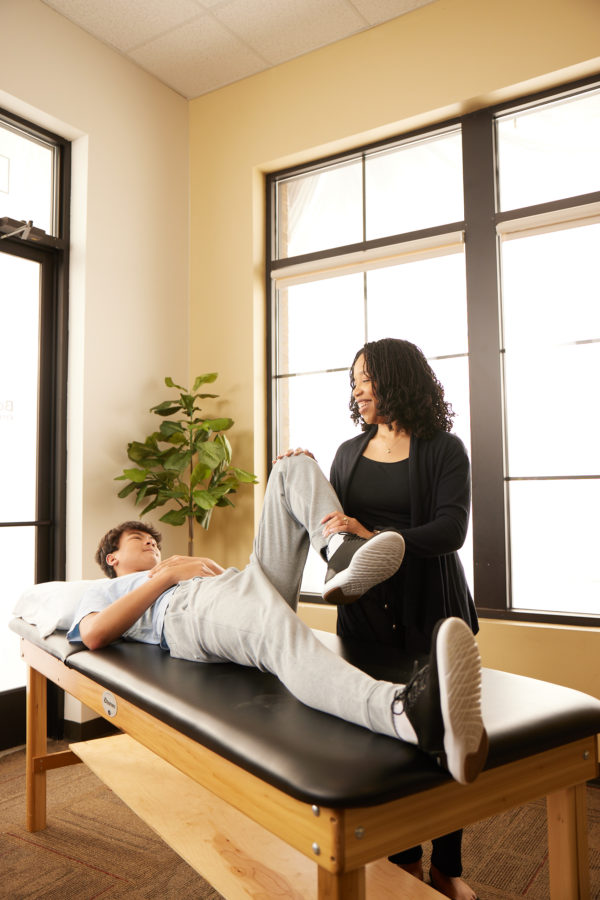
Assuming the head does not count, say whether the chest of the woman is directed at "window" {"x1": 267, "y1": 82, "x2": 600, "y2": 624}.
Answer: no

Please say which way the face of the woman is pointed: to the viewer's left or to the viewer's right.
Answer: to the viewer's left

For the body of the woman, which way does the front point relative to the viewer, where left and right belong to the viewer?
facing the viewer and to the left of the viewer

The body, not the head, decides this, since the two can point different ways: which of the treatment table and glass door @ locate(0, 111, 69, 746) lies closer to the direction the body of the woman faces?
the treatment table

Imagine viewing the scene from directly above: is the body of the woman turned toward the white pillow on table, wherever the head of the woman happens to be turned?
no

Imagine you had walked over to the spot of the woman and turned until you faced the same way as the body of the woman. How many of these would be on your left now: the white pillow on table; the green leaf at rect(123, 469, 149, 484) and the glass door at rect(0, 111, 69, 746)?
0

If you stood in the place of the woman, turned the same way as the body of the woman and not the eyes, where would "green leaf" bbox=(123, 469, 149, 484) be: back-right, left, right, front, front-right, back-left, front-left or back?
right

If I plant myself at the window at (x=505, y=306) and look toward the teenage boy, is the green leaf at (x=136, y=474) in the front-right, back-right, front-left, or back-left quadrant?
front-right

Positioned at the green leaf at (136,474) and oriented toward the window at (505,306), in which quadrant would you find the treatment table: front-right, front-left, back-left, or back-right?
front-right
